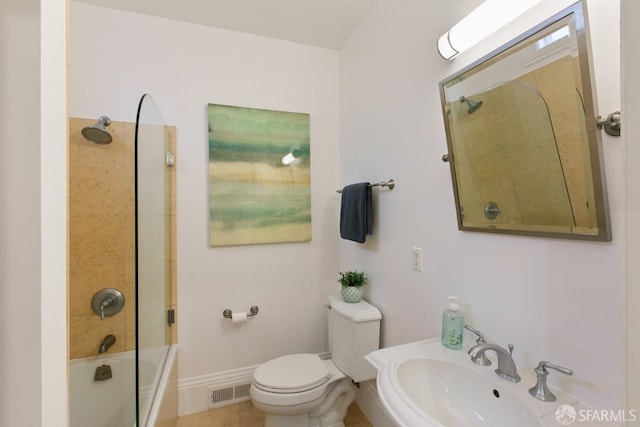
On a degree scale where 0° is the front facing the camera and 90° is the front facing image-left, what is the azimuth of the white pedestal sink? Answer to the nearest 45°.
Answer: approximately 45°

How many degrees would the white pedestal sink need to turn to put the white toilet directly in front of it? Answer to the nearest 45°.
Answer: approximately 90° to its right

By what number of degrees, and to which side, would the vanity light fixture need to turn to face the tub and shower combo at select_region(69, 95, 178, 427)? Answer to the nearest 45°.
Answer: approximately 45° to its right

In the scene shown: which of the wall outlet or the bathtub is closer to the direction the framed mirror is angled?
the bathtub

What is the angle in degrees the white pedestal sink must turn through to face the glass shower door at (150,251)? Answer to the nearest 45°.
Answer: approximately 45° to its right
